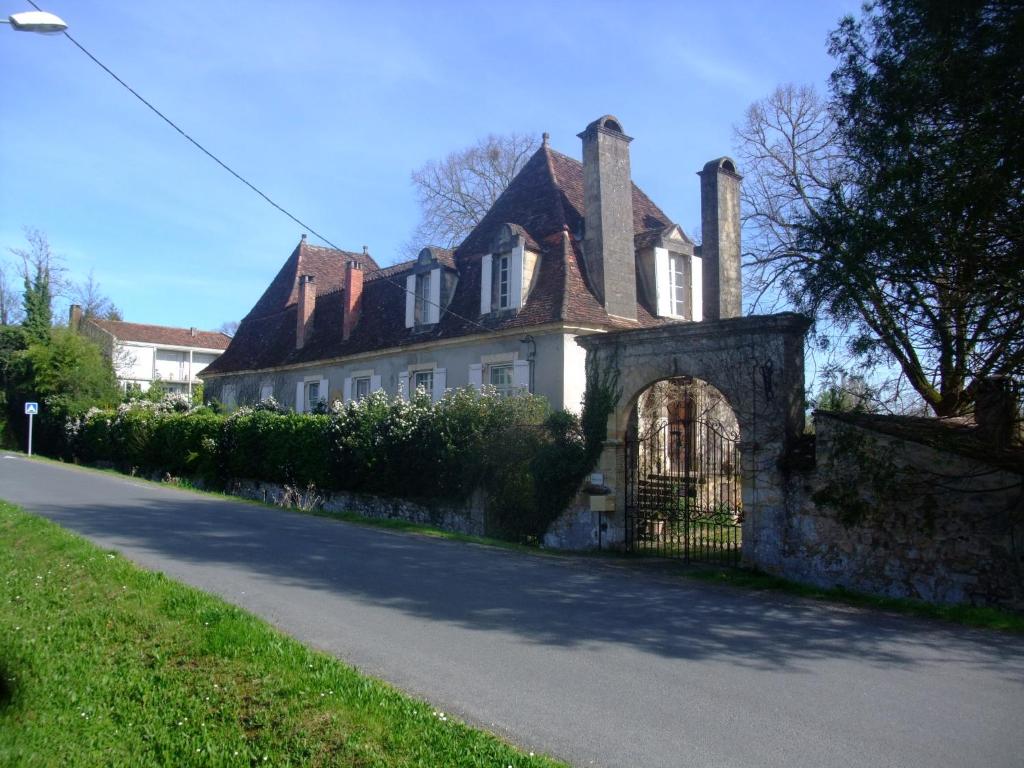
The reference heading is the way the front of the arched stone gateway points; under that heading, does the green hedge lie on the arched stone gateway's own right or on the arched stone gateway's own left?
on the arched stone gateway's own right

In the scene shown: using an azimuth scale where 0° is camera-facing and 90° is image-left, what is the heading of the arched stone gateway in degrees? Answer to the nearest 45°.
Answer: approximately 45°

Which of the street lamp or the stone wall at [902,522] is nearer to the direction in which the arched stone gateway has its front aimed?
the street lamp

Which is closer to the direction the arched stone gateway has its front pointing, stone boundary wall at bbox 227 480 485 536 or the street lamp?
the street lamp

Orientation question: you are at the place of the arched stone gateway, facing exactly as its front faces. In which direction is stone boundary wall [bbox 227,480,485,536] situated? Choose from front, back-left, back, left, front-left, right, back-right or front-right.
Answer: right

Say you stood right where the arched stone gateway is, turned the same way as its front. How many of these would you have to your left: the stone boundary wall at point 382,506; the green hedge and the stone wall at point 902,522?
1

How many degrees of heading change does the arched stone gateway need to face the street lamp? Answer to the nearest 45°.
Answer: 0° — it already faces it

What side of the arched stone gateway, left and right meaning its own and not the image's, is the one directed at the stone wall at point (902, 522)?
left
